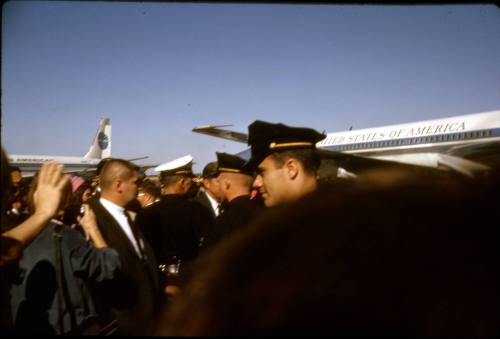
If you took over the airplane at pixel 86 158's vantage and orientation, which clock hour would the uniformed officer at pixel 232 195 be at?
The uniformed officer is roughly at 9 o'clock from the airplane.

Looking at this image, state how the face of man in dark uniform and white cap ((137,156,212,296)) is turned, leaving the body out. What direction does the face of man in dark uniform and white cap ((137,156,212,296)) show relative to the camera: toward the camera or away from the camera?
away from the camera

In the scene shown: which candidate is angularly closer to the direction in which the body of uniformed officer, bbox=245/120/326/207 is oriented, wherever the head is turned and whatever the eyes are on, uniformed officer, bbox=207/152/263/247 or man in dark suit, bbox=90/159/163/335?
the man in dark suit

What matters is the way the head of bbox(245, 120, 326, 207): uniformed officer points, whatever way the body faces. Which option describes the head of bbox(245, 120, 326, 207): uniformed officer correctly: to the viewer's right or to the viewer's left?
to the viewer's left

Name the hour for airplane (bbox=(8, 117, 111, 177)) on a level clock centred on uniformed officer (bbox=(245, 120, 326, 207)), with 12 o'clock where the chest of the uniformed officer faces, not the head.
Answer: The airplane is roughly at 2 o'clock from the uniformed officer.

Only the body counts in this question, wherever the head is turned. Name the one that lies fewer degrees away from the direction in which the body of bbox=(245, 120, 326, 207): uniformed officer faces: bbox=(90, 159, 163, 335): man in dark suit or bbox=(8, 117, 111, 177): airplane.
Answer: the man in dark suit

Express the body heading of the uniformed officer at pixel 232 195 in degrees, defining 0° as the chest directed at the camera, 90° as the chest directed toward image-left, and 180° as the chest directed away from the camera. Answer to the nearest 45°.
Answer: approximately 135°

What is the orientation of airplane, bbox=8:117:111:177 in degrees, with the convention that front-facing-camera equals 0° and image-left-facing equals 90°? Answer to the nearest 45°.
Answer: approximately 90°

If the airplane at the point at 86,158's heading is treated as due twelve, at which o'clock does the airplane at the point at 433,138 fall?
the airplane at the point at 433,138 is roughly at 8 o'clock from the airplane at the point at 86,158.

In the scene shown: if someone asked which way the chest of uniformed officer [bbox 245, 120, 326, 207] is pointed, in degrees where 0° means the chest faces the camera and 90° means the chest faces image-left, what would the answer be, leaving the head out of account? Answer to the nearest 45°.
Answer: approximately 90°

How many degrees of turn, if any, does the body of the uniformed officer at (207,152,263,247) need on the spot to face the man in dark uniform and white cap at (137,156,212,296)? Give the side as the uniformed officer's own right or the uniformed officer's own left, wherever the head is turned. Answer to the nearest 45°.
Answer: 0° — they already face them

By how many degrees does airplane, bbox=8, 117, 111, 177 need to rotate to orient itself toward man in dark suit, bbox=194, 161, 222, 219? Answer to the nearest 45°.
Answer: approximately 90° to its left

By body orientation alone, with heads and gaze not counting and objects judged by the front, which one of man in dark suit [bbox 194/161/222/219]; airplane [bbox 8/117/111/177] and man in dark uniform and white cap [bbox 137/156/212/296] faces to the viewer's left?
the airplane

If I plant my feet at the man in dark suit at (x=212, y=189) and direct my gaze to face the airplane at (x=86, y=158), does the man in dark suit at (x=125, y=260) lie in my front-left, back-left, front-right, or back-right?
back-left
